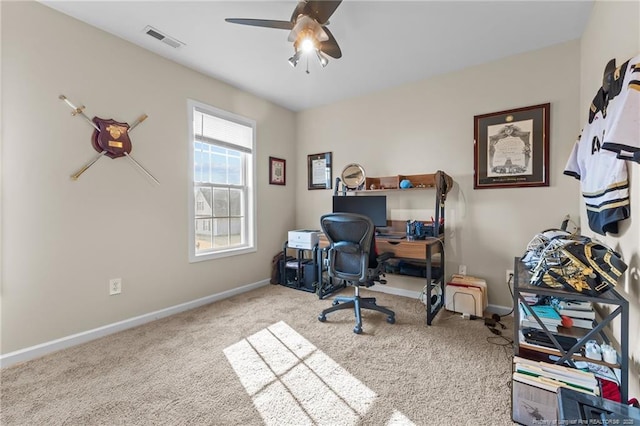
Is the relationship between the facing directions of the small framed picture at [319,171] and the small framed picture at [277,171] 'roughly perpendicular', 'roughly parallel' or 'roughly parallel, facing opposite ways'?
roughly perpendicular

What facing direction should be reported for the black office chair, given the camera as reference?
facing away from the viewer and to the right of the viewer

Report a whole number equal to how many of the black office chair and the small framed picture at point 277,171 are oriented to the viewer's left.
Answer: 0

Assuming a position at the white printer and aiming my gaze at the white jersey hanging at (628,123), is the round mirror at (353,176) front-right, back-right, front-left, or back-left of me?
front-left

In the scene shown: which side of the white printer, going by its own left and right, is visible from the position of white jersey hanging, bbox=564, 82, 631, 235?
left

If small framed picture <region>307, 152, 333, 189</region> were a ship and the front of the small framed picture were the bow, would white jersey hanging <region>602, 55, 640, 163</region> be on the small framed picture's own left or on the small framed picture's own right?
on the small framed picture's own left

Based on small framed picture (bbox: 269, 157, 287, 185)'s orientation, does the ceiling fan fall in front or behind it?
in front

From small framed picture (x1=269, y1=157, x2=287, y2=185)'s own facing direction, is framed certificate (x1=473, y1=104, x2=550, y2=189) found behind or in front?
in front

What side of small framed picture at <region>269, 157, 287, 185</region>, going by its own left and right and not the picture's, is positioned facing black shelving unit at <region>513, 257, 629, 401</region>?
front

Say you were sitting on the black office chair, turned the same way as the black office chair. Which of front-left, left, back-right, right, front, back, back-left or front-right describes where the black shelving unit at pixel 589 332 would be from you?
right

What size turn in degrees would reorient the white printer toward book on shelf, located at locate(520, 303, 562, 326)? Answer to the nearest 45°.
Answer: approximately 90° to its left

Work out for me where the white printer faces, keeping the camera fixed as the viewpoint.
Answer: facing the viewer and to the left of the viewer

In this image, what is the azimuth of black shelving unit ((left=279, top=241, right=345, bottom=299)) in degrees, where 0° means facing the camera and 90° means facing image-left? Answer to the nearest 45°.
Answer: approximately 45°

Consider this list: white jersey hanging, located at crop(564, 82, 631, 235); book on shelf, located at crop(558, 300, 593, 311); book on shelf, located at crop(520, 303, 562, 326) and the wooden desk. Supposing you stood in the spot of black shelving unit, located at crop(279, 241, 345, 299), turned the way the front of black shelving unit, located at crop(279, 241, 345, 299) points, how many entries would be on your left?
4

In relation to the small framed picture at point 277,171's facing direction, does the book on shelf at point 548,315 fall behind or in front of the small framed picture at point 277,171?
in front

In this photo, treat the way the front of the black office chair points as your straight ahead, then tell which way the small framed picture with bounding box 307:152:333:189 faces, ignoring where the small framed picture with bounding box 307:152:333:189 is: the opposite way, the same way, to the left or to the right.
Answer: the opposite way

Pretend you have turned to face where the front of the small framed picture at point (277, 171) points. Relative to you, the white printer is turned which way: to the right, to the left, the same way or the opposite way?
to the right
